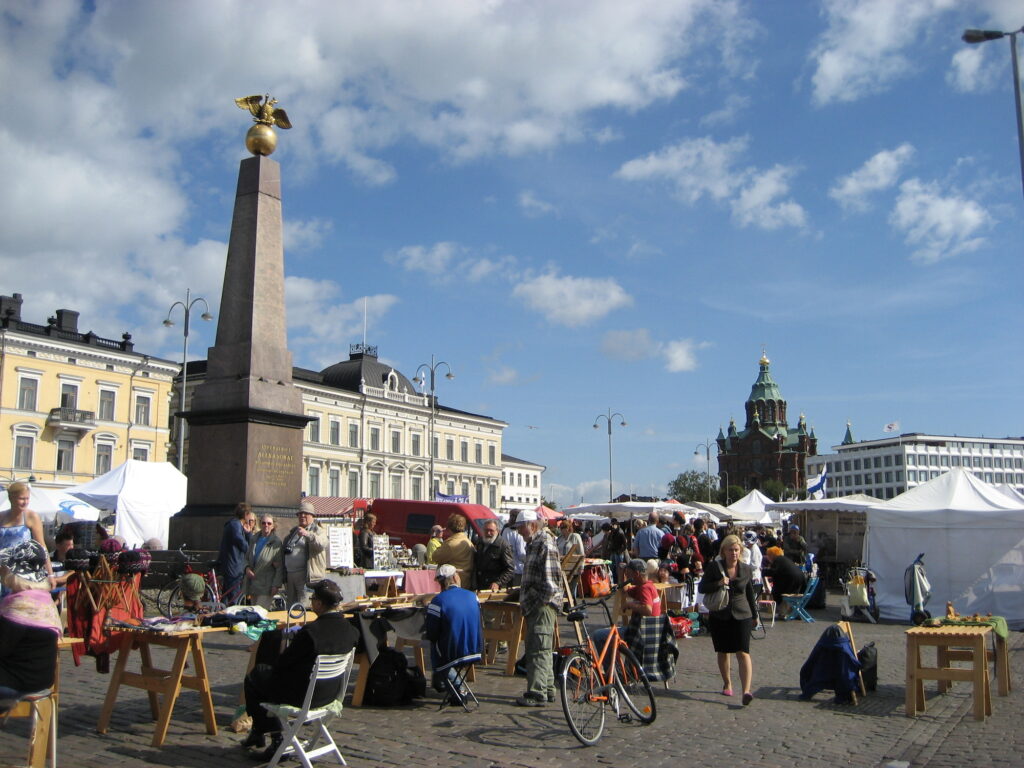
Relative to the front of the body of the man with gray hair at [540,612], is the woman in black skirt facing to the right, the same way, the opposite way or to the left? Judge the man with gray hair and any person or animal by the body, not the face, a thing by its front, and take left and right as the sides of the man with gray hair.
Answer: to the left

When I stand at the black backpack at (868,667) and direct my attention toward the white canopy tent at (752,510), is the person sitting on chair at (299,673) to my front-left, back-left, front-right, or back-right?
back-left

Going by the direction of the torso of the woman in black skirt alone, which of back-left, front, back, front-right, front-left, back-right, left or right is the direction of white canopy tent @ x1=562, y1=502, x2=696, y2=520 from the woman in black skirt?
back

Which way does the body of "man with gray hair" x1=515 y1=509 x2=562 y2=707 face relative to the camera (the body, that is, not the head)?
to the viewer's left

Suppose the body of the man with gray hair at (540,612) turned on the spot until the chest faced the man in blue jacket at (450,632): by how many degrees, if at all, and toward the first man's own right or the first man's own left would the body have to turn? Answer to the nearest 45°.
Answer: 0° — they already face them

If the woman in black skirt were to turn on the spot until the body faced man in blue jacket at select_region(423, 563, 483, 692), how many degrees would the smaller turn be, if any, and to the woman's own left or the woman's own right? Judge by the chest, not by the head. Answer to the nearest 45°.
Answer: approximately 45° to the woman's own right

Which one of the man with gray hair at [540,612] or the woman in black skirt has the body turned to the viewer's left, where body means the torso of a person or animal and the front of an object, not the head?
the man with gray hair

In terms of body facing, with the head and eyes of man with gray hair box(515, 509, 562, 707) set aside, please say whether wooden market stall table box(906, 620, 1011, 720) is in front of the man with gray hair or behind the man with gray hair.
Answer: behind

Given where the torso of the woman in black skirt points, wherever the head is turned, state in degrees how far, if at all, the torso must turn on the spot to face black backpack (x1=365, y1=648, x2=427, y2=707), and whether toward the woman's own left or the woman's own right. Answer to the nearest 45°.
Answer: approximately 45° to the woman's own right

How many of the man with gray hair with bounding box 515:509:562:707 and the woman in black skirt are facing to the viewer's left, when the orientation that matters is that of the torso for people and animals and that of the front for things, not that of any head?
1
